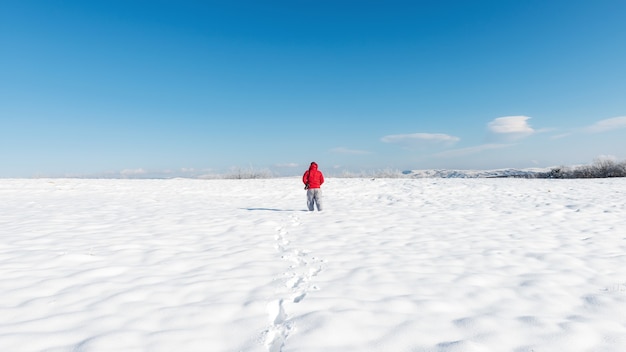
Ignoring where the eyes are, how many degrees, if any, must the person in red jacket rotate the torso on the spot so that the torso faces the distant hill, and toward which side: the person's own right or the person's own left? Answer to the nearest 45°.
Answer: approximately 45° to the person's own right

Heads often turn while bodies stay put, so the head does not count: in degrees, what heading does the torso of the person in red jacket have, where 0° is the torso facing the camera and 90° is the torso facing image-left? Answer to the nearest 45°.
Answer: approximately 180°
